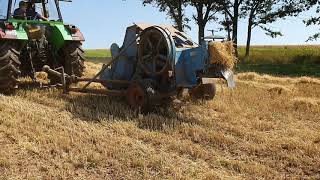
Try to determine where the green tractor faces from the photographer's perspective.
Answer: facing away from the viewer and to the left of the viewer

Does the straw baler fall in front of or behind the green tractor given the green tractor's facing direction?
behind
